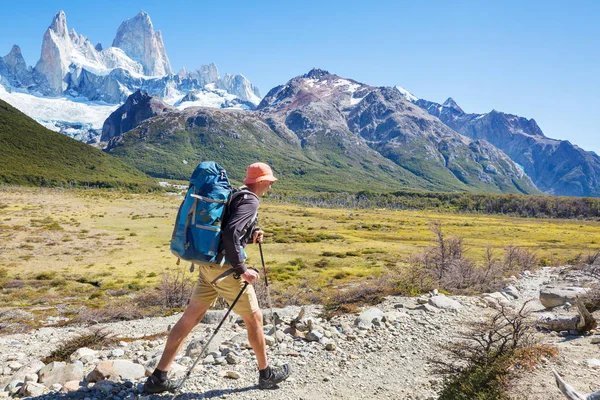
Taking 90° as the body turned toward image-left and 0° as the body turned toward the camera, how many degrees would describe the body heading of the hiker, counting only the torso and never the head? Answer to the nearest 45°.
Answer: approximately 270°

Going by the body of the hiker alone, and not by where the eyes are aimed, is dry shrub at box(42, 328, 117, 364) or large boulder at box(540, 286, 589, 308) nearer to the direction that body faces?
the large boulder

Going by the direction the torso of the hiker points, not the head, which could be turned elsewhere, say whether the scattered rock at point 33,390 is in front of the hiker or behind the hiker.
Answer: behind

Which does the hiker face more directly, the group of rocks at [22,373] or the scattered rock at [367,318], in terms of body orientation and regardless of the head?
the scattered rock

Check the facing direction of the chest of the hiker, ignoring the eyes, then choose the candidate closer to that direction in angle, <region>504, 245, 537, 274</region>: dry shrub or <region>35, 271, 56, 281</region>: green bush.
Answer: the dry shrub

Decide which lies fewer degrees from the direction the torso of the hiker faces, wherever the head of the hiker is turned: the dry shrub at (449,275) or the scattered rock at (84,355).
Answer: the dry shrub

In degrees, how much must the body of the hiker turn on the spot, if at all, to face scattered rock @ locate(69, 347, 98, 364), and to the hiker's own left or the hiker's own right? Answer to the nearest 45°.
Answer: approximately 135° to the hiker's own left

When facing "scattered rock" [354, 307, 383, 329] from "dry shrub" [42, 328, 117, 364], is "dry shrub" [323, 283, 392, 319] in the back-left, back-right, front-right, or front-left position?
front-left

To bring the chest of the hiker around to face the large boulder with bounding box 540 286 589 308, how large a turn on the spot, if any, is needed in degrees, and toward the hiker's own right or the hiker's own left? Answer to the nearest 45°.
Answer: approximately 45° to the hiker's own left

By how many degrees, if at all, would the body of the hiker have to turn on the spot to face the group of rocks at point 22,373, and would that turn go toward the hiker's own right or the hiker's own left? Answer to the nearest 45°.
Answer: approximately 180°

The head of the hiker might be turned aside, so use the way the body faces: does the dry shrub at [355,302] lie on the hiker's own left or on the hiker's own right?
on the hiker's own left

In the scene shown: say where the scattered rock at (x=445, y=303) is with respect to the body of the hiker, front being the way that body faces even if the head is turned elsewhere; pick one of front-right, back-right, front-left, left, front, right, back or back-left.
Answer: front-left
